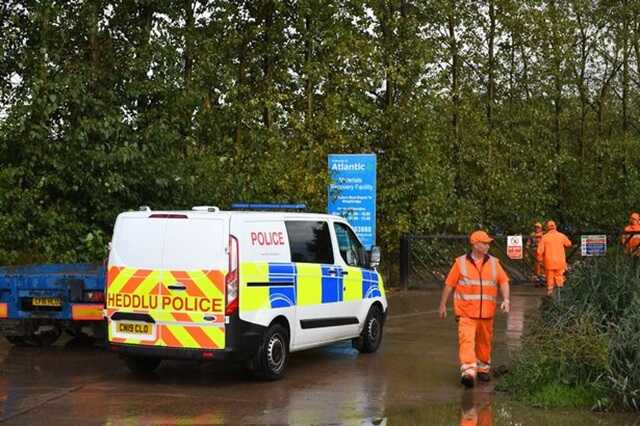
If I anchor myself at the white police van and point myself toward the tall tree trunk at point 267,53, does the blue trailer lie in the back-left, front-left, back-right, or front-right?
front-left

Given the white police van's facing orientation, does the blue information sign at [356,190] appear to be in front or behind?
in front

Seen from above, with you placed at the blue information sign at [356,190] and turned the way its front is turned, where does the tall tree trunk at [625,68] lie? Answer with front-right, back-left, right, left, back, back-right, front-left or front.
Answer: back-left

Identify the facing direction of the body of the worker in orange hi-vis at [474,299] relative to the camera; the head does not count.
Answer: toward the camera

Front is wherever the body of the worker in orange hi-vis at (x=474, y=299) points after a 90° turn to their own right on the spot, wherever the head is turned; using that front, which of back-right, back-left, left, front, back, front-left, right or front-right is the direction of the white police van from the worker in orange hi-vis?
front

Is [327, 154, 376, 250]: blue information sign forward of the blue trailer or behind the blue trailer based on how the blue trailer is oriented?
forward

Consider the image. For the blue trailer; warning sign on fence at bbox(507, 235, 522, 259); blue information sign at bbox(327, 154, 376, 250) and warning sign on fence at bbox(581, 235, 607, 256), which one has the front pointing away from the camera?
the blue trailer

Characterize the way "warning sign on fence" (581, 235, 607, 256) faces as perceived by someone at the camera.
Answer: facing the viewer

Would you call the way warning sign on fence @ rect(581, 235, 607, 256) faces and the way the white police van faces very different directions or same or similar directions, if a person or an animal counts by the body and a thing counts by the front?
very different directions

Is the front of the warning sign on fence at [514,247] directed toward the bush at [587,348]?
yes

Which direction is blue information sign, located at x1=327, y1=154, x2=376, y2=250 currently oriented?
toward the camera

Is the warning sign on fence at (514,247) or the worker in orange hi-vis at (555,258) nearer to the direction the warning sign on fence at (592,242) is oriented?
the worker in orange hi-vis

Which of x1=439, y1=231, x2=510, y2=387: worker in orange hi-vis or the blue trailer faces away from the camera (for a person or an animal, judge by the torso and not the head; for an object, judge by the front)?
the blue trailer

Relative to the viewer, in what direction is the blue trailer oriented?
away from the camera
